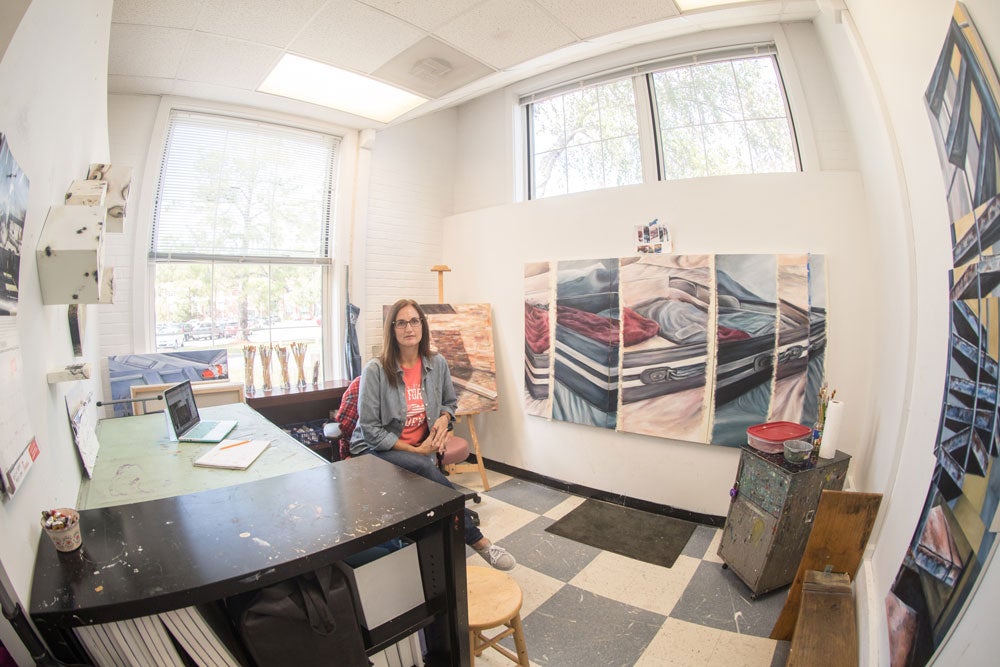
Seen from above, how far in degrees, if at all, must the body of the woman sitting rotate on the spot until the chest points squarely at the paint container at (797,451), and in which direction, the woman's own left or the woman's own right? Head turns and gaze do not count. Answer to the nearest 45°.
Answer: approximately 45° to the woman's own left

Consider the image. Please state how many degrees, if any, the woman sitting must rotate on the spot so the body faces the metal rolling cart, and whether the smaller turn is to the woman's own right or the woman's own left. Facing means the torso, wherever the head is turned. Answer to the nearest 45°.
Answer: approximately 45° to the woman's own left

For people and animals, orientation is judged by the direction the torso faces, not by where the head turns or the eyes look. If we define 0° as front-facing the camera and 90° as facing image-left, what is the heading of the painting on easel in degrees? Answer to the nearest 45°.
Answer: approximately 0°

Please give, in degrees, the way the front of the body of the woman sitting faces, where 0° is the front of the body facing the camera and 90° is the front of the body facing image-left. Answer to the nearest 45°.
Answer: approximately 315°

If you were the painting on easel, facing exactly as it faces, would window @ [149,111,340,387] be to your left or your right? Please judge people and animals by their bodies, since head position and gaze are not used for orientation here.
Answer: on your right

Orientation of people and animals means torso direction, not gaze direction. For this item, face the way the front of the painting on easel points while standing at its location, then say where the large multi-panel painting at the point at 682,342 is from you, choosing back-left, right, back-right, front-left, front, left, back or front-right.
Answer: front-left

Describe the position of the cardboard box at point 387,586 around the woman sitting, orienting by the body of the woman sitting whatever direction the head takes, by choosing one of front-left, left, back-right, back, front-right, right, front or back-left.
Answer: front-right

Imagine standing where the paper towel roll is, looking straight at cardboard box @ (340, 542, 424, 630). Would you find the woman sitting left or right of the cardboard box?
right
